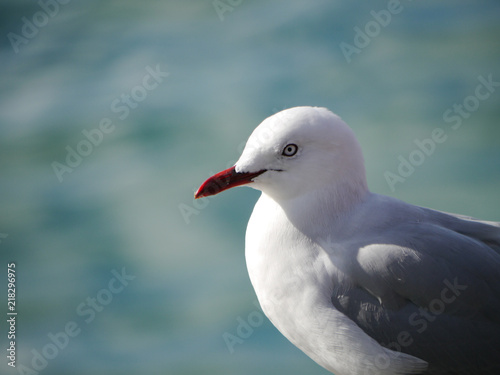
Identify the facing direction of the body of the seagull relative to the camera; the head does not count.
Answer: to the viewer's left
